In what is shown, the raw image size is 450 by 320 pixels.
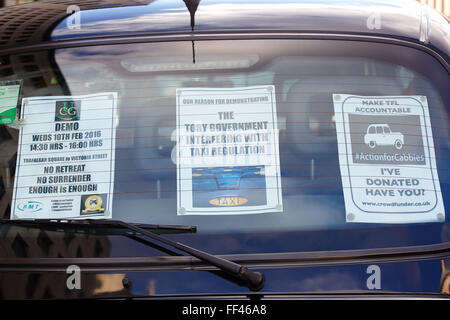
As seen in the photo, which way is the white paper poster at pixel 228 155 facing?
toward the camera

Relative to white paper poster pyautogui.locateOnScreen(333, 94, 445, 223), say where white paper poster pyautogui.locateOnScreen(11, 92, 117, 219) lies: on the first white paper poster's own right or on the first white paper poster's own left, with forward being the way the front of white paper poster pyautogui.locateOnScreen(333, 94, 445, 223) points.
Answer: on the first white paper poster's own right

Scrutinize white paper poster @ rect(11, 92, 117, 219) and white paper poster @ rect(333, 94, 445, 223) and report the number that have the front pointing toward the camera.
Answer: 2

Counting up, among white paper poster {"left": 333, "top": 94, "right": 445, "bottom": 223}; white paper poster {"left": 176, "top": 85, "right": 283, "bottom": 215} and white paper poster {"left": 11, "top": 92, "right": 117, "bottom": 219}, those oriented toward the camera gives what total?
3

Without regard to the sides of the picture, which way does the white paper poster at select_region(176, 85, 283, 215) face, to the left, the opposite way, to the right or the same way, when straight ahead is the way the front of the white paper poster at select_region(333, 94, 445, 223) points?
the same way

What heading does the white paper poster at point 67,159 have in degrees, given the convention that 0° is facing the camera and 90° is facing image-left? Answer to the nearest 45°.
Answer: approximately 0°

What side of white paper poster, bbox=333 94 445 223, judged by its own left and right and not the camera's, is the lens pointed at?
front

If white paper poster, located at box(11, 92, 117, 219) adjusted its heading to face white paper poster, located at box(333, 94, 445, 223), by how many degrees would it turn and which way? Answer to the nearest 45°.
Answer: approximately 90° to its left

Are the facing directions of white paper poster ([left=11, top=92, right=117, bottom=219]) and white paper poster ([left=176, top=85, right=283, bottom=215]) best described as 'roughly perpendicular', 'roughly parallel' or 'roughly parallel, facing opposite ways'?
roughly parallel
